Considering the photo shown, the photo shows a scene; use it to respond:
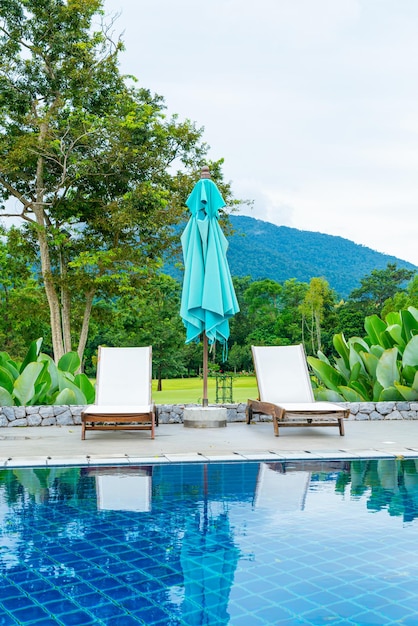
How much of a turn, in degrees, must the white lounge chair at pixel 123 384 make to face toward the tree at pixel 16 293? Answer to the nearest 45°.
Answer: approximately 180°

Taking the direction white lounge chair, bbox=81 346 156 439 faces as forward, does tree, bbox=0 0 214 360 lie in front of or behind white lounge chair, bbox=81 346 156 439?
behind

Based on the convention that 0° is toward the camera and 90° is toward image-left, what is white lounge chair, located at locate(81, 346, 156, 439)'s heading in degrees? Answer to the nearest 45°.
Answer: approximately 0°

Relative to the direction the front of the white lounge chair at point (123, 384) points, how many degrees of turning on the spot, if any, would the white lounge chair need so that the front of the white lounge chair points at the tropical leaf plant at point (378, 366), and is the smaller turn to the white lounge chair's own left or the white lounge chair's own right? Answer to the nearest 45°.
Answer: approximately 90° to the white lounge chair's own left
